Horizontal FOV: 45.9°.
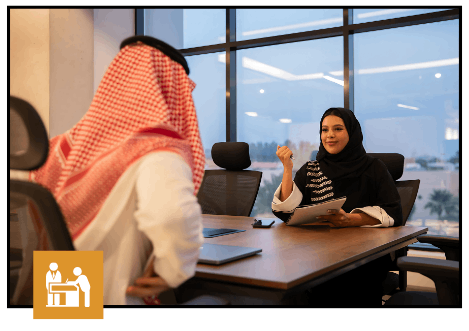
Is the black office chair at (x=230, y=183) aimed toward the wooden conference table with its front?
yes

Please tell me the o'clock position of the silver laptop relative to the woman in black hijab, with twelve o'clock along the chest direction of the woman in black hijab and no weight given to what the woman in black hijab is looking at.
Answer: The silver laptop is roughly at 11 o'clock from the woman in black hijab.

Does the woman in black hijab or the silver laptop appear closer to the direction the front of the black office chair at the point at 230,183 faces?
the silver laptop

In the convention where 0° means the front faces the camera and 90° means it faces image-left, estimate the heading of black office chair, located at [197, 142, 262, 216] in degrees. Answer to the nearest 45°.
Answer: approximately 0°

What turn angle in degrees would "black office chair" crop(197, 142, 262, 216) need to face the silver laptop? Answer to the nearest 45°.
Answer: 0° — it already faces it

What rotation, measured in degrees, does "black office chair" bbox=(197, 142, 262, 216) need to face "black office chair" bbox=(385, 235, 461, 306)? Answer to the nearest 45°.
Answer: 0° — it already faces it

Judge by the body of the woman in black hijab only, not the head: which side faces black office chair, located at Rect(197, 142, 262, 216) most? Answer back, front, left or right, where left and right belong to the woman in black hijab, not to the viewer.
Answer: right

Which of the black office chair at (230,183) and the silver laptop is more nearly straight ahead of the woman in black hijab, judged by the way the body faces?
the silver laptop

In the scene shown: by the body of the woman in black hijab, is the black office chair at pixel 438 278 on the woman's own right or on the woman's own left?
on the woman's own left

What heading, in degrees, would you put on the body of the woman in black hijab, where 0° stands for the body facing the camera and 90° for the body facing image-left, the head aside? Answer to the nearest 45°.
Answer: approximately 45°
